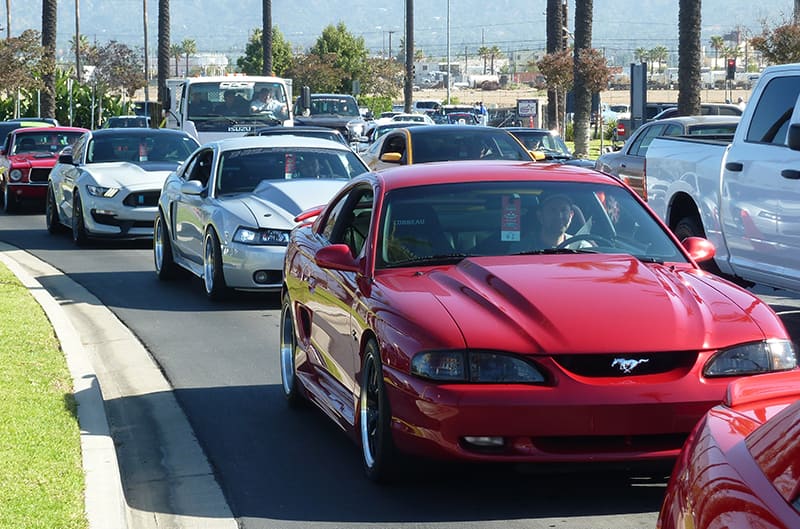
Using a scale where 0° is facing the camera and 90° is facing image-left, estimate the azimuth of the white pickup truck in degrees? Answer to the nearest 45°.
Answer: approximately 315°

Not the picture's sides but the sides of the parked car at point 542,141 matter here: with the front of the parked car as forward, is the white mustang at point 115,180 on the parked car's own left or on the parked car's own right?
on the parked car's own right

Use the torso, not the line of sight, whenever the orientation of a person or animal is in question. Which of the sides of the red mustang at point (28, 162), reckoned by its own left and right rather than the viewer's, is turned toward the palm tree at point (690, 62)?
left

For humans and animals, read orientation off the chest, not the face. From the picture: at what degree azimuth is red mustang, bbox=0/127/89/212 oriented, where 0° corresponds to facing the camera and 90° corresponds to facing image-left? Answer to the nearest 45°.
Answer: approximately 0°

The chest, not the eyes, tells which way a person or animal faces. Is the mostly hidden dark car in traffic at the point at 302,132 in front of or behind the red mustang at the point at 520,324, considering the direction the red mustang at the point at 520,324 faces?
behind

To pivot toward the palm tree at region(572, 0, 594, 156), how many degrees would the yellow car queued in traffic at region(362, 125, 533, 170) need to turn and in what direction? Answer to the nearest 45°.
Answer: approximately 135° to its left

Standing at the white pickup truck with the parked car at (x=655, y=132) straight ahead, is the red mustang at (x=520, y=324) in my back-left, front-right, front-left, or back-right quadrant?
back-left
